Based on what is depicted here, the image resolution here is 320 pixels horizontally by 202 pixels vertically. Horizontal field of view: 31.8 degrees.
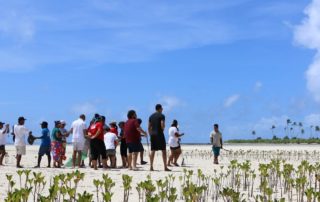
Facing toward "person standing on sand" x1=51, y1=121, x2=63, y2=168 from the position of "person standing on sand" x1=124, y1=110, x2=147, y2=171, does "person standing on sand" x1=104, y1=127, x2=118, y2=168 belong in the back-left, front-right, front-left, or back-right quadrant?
front-right

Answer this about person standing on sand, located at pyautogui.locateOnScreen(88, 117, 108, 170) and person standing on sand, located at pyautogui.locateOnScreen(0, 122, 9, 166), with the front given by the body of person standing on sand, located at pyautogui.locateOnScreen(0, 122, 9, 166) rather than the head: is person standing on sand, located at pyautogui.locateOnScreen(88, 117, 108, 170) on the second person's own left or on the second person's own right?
on the second person's own right

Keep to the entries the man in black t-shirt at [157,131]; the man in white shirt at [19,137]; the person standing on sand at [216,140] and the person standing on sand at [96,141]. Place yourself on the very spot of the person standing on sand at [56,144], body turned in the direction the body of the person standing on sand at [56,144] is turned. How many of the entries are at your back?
1

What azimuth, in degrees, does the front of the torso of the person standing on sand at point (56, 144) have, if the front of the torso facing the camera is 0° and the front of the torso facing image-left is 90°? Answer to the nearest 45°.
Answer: approximately 270°

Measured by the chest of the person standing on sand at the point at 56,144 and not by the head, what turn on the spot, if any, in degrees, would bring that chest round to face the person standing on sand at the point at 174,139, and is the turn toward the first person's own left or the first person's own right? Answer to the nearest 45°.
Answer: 0° — they already face them

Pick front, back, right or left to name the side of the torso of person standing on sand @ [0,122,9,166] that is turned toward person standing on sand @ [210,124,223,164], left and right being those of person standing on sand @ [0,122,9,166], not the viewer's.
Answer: front

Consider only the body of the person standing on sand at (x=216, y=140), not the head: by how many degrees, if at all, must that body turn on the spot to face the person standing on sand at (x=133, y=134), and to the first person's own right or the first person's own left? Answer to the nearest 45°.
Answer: approximately 45° to the first person's own right

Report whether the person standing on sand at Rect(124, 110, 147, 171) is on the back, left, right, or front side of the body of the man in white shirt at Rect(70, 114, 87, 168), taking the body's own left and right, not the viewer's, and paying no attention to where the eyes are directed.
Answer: right

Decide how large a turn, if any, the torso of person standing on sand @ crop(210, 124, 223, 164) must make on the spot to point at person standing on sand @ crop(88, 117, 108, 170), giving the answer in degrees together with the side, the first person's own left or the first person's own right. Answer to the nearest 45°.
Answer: approximately 45° to the first person's own right

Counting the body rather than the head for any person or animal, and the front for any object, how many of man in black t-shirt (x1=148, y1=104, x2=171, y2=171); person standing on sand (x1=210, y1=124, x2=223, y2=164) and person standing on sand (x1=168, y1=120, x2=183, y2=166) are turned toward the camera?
1
